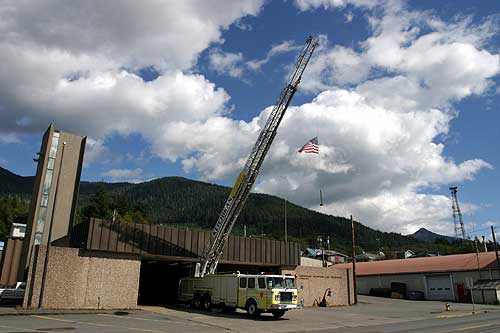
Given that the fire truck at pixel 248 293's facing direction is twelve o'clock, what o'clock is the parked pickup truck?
The parked pickup truck is roughly at 5 o'clock from the fire truck.

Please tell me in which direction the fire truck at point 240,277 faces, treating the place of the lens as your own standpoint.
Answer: facing the viewer and to the right of the viewer

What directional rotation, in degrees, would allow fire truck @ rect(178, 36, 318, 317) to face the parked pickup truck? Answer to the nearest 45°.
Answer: approximately 135° to its right
